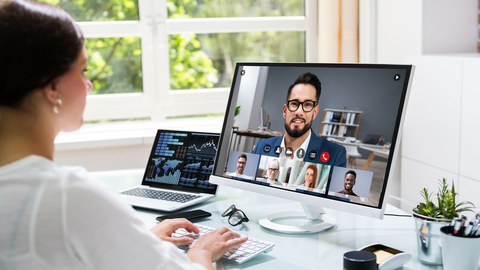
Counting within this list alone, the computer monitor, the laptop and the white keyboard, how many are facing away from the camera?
0

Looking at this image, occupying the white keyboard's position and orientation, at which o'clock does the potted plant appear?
The potted plant is roughly at 8 o'clock from the white keyboard.

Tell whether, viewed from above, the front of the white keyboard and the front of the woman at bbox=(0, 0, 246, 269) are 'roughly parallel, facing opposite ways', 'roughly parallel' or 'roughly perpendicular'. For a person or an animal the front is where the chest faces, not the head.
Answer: roughly parallel, facing opposite ways

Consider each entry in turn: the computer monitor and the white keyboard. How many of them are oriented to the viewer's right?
0

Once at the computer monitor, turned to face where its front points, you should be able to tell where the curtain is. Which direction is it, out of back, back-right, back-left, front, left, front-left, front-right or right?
back-right

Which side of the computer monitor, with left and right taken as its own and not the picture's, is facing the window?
right

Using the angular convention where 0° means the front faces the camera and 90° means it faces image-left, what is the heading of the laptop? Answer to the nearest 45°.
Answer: approximately 45°

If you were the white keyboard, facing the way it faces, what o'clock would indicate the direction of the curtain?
The curtain is roughly at 5 o'clock from the white keyboard.

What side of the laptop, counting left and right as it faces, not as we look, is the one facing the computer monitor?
left

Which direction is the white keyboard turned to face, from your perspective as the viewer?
facing the viewer and to the left of the viewer

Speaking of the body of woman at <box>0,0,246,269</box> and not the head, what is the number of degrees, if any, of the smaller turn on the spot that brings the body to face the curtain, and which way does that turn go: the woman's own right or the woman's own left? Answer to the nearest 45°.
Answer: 0° — they already face it

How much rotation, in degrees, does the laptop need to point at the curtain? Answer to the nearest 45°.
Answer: approximately 180°

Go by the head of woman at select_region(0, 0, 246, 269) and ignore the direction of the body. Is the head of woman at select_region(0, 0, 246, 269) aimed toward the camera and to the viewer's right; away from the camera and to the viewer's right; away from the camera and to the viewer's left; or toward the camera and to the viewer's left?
away from the camera and to the viewer's right

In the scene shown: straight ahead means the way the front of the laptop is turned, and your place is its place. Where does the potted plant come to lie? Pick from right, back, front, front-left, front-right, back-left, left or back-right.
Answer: left
